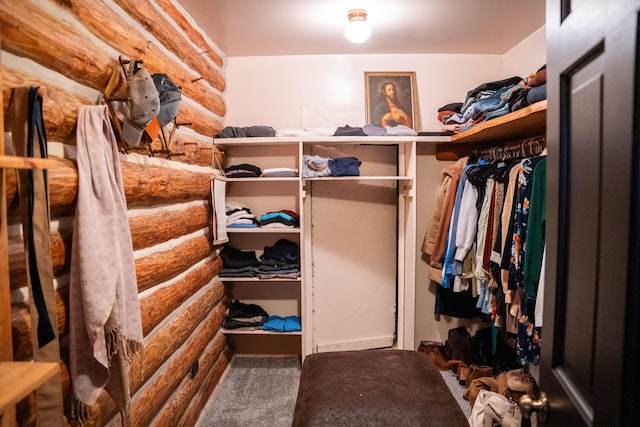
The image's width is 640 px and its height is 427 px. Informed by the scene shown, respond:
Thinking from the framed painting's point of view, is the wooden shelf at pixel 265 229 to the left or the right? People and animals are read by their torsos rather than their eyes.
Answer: on its right

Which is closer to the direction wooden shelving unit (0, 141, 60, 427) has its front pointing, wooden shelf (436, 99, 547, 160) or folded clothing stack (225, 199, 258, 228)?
the wooden shelf

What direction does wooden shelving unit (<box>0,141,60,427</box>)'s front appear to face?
to the viewer's right

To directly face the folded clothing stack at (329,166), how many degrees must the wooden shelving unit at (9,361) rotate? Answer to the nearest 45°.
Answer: approximately 45° to its left

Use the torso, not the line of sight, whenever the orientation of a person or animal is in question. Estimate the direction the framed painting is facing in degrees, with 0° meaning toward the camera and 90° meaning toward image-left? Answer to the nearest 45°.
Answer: approximately 0°

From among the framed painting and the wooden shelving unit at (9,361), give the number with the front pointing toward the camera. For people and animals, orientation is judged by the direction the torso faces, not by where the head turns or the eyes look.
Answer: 1
